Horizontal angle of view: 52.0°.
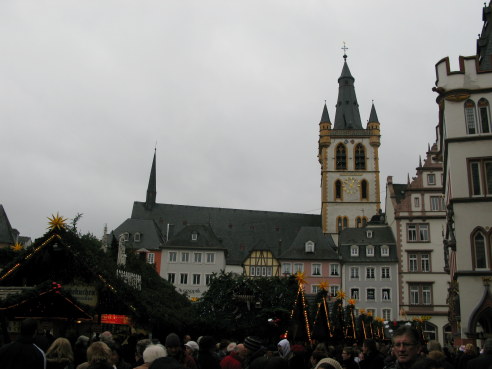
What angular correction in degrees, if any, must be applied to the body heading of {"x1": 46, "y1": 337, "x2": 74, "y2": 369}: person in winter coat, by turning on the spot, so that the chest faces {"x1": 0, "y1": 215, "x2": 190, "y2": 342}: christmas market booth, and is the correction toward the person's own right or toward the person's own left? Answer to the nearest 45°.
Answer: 0° — they already face it

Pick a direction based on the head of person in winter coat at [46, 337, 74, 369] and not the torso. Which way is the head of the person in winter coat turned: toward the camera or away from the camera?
away from the camera

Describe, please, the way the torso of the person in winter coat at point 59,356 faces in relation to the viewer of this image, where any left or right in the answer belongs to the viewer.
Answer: facing away from the viewer

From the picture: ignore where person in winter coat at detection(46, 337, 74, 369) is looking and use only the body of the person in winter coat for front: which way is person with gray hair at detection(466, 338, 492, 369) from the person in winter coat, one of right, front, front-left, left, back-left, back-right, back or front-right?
right

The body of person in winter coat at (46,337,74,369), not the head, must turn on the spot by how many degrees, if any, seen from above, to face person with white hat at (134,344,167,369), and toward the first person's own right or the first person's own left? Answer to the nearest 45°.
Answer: approximately 135° to the first person's own right

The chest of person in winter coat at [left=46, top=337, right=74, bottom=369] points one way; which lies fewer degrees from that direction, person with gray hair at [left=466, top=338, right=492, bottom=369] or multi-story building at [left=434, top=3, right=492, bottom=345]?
the multi-story building

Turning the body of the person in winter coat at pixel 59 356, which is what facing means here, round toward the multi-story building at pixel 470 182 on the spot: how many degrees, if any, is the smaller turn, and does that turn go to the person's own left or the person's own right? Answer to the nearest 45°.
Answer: approximately 45° to the person's own right

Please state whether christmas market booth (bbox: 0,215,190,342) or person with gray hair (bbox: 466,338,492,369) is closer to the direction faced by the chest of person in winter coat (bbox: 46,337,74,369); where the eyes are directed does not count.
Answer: the christmas market booth

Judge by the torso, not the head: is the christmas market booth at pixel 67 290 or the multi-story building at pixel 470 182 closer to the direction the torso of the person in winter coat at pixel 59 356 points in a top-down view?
the christmas market booth
